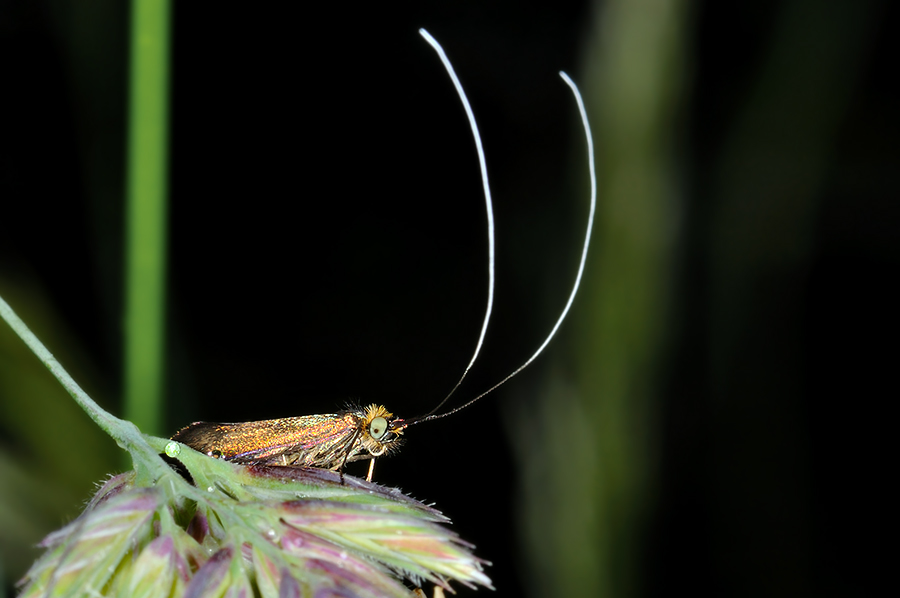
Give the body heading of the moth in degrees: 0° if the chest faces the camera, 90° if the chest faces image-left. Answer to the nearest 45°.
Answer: approximately 270°
